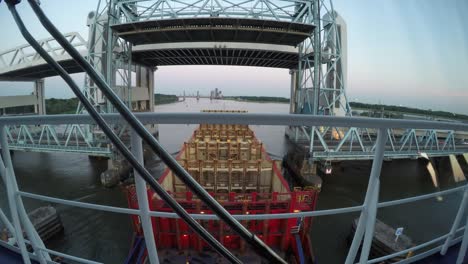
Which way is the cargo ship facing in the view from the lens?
facing away from the viewer

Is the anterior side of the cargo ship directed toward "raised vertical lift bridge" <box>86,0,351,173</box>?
yes
